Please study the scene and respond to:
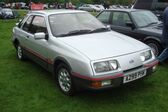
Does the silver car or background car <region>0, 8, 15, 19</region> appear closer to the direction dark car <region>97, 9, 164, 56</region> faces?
the silver car

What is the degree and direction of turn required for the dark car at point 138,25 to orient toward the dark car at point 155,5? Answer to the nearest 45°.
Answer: approximately 135° to its left

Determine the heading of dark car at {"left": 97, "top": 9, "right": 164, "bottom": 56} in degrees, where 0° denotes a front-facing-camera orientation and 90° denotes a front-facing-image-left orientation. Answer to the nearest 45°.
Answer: approximately 315°

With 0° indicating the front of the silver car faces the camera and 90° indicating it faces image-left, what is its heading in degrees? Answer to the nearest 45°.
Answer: approximately 315°
